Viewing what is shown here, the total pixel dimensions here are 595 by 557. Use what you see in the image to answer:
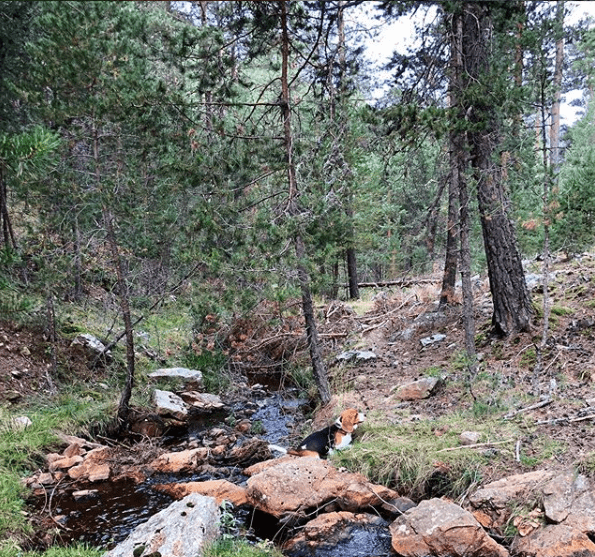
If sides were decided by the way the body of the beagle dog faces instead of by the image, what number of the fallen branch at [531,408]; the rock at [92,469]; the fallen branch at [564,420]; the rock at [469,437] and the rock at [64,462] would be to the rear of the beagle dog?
2

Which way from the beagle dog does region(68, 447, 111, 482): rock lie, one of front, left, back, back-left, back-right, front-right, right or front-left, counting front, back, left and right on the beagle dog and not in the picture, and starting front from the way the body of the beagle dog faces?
back

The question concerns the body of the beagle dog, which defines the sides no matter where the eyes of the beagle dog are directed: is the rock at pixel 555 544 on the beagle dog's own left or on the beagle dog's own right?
on the beagle dog's own right

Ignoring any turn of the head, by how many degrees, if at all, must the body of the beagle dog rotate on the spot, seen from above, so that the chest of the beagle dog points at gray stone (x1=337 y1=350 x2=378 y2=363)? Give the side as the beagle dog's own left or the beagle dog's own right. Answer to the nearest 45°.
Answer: approximately 90° to the beagle dog's own left

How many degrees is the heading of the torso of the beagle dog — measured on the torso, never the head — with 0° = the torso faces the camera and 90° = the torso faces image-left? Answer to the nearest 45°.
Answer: approximately 270°

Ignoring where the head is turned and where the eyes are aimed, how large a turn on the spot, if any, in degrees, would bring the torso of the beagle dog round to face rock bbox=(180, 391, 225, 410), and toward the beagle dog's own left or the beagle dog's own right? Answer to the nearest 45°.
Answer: approximately 135° to the beagle dog's own left

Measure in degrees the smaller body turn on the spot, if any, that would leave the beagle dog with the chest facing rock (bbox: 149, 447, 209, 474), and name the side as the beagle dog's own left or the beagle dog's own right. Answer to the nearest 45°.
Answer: approximately 180°

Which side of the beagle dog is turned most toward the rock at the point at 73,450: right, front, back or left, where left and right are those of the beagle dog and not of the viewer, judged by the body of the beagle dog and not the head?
back

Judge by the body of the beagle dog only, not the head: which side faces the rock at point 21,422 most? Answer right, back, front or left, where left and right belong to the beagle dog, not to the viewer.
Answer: back

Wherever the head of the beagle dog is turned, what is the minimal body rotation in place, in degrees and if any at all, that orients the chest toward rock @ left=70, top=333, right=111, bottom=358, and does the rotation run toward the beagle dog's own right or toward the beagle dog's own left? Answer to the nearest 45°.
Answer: approximately 135° to the beagle dog's own left

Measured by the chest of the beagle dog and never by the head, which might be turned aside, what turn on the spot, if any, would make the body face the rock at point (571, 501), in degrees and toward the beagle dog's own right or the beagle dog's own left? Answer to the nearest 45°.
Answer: approximately 45° to the beagle dog's own right

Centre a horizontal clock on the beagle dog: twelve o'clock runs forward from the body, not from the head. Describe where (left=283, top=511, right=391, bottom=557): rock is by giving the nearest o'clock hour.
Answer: The rock is roughly at 3 o'clock from the beagle dog.

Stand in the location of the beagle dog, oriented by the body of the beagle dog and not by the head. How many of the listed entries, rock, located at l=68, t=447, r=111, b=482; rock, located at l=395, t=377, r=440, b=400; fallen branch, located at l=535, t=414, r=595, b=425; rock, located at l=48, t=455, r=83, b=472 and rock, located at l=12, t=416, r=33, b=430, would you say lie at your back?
3
